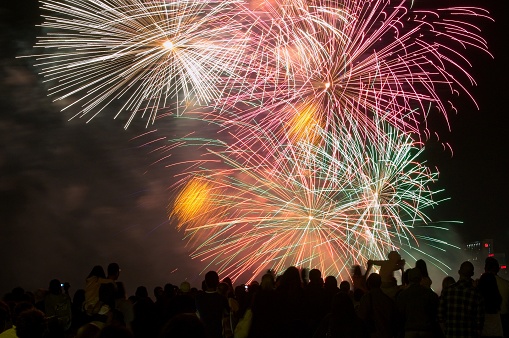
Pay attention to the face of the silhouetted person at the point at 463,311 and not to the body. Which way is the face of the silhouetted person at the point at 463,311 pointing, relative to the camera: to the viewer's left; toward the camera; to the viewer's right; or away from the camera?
away from the camera

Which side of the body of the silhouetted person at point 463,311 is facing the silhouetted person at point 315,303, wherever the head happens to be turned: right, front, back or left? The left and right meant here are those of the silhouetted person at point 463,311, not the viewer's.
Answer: left

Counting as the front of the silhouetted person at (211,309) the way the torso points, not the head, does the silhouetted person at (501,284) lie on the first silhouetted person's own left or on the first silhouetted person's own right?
on the first silhouetted person's own right

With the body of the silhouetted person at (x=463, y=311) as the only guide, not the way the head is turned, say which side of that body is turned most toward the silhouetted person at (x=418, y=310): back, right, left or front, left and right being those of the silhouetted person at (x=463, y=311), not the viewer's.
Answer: left

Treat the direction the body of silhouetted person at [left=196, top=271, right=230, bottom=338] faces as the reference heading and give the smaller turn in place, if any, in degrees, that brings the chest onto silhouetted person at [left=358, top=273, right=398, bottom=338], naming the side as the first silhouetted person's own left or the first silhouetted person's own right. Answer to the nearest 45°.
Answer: approximately 90° to the first silhouetted person's own right

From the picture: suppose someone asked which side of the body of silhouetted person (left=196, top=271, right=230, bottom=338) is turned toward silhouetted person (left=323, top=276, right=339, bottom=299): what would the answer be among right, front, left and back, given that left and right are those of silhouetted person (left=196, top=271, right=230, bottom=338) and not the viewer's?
right

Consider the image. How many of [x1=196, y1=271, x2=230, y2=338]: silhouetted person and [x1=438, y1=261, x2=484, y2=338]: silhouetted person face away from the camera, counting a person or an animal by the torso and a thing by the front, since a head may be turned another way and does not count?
2

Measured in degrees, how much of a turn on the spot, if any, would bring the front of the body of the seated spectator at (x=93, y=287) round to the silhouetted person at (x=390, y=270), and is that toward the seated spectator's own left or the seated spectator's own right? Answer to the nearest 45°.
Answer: approximately 45° to the seated spectator's own right

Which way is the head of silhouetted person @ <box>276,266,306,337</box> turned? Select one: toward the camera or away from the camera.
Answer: away from the camera

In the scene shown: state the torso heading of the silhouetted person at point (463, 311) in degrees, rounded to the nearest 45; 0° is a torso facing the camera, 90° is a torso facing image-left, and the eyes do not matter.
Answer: approximately 180°

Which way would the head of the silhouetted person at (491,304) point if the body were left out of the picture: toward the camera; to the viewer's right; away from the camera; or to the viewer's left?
away from the camera

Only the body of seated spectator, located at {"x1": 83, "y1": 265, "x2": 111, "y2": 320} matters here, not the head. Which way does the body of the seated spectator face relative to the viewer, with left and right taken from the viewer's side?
facing away from the viewer and to the right of the viewer

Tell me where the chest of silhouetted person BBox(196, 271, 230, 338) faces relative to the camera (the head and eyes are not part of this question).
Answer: away from the camera
